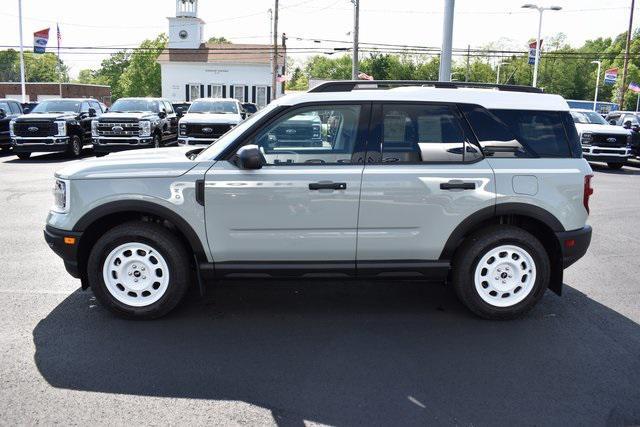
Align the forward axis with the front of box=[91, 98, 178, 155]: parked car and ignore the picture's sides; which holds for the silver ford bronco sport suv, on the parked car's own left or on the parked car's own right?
on the parked car's own left

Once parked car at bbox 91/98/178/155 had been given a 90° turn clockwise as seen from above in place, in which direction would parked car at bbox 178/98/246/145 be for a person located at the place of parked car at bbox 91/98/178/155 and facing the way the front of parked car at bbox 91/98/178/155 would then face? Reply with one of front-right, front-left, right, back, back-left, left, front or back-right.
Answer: back

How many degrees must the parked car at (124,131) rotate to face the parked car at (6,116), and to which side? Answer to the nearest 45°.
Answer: approximately 90° to its right

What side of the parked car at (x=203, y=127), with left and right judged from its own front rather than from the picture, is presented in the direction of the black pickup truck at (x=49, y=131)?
right

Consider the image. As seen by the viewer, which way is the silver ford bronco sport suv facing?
to the viewer's left

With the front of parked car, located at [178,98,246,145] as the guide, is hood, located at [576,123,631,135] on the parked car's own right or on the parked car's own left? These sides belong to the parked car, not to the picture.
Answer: on the parked car's own left

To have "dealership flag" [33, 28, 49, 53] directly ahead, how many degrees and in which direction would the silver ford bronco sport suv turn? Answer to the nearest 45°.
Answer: approximately 45° to its right

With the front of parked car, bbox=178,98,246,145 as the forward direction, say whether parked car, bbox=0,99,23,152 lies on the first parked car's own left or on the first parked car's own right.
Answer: on the first parked car's own right

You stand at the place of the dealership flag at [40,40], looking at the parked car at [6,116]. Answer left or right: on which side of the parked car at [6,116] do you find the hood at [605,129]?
left

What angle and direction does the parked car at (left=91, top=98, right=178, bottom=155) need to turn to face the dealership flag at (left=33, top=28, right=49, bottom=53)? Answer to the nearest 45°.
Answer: approximately 135° to its right

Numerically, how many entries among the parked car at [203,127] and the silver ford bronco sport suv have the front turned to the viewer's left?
1

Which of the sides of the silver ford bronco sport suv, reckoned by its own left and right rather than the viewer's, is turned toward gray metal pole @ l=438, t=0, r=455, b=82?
right

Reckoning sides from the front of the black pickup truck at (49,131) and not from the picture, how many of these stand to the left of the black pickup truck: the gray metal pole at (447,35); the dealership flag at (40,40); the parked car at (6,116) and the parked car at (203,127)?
2

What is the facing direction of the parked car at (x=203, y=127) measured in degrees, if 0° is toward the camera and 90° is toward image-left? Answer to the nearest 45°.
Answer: approximately 0°

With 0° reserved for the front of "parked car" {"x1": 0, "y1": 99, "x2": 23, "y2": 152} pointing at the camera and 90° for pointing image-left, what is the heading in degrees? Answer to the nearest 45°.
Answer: approximately 45°
